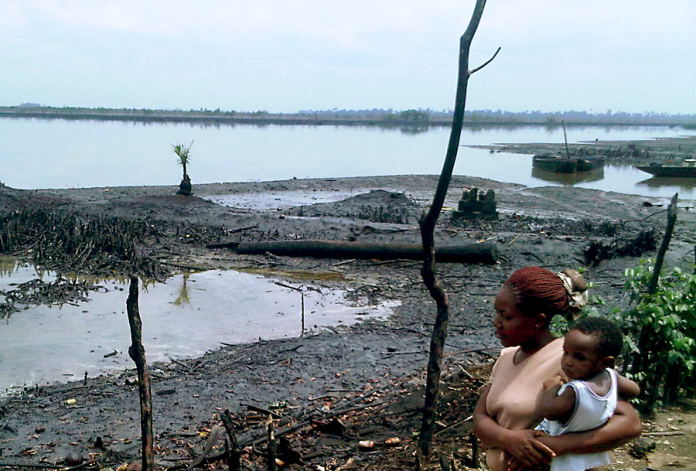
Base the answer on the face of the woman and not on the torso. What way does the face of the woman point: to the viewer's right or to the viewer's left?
to the viewer's left

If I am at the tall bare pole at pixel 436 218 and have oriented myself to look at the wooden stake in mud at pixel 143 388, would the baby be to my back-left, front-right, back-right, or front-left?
back-left

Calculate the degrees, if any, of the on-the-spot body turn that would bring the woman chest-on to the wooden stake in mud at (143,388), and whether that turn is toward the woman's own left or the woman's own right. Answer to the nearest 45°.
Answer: approximately 45° to the woman's own right

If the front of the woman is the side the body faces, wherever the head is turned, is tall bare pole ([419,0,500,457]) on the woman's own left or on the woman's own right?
on the woman's own right

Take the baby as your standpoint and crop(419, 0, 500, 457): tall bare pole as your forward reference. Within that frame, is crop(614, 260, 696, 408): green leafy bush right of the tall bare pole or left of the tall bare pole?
right

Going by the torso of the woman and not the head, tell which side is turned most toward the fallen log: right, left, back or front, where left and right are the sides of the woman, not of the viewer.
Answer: right

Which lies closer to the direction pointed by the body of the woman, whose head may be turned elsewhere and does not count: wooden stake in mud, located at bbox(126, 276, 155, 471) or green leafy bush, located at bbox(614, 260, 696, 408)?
the wooden stake in mud

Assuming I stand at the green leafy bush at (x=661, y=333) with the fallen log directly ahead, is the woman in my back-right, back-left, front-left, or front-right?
back-left
